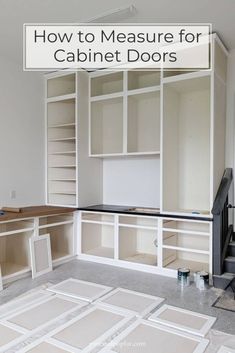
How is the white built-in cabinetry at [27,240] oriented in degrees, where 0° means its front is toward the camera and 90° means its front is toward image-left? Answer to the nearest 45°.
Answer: approximately 315°

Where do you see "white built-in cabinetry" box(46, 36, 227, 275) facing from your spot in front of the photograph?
facing the viewer and to the left of the viewer

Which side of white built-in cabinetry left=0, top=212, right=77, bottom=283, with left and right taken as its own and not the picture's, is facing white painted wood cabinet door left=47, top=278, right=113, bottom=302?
front

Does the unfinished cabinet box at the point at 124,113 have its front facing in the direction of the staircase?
no

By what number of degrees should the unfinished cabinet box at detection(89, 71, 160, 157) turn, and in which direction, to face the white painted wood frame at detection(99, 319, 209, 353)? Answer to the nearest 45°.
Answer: approximately 45° to its left

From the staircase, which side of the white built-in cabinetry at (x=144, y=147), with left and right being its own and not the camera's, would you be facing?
left

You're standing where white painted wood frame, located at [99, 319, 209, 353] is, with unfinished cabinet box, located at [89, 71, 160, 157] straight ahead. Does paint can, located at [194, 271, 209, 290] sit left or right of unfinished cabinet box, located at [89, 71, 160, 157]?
right

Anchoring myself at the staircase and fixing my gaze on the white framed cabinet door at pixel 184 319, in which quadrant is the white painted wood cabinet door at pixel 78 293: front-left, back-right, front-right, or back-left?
front-right

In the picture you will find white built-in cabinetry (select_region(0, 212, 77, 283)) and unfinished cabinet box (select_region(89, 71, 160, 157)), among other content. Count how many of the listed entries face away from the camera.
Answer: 0

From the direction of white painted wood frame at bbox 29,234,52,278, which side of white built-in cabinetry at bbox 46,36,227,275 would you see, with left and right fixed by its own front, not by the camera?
front

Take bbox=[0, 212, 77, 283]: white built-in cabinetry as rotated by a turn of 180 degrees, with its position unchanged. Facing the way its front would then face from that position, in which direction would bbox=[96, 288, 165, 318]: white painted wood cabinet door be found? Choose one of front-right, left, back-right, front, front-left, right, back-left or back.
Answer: back
